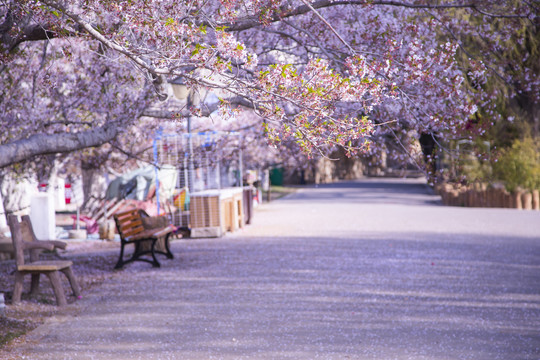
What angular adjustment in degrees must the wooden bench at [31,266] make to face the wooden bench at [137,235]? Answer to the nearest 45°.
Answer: approximately 45° to its left

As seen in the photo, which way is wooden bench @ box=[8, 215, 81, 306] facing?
to the viewer's right

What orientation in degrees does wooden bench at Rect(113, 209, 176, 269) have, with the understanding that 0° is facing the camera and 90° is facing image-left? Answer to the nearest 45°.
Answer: approximately 315°

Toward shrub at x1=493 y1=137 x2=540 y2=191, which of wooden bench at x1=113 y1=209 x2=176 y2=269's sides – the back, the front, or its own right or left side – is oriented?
left
